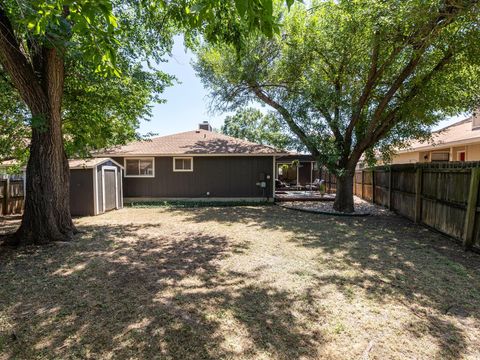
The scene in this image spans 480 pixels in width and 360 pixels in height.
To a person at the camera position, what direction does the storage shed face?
facing the viewer and to the right of the viewer

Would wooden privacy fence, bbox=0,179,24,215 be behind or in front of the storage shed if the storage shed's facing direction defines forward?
behind

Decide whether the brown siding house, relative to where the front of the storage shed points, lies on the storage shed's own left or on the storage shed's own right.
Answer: on the storage shed's own left

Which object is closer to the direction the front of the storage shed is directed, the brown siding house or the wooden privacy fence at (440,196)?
the wooden privacy fence

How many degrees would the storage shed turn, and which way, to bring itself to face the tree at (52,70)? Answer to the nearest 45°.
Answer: approximately 45° to its right

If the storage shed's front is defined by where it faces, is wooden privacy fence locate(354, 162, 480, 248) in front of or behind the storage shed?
in front

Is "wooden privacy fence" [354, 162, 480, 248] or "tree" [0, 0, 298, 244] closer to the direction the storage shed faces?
the wooden privacy fence
